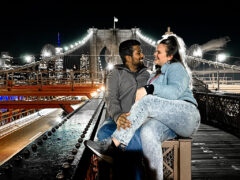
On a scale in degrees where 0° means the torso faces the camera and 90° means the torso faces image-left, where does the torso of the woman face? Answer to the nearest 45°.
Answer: approximately 90°

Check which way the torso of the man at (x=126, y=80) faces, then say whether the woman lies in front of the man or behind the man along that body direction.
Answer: in front

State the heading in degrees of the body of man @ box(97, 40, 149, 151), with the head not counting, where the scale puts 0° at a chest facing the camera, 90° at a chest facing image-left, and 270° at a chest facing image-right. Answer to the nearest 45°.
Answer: approximately 315°

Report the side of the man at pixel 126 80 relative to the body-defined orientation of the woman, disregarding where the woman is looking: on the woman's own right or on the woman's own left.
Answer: on the woman's own right

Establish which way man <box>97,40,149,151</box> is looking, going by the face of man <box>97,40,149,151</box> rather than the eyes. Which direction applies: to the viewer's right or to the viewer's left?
to the viewer's right
